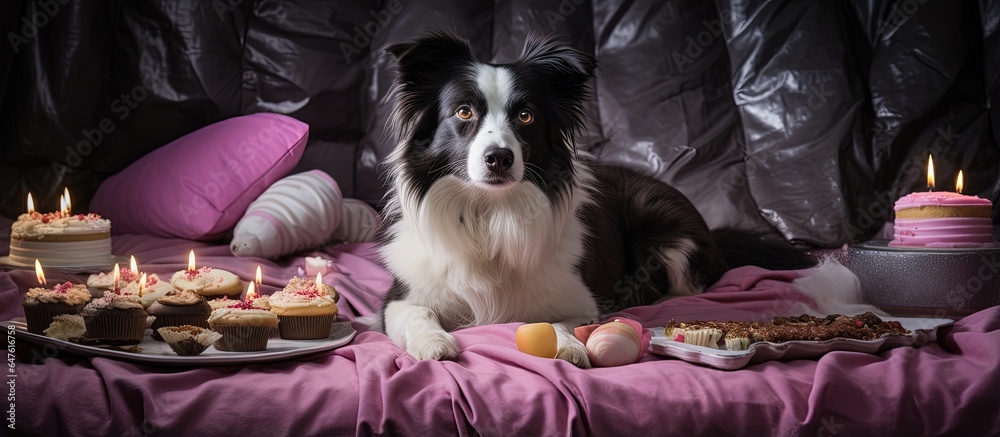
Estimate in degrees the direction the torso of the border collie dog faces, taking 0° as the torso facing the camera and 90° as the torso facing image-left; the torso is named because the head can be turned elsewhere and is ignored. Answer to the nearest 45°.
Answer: approximately 45°

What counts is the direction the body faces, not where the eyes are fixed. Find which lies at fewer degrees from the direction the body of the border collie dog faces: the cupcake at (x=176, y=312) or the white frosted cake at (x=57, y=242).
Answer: the cupcake

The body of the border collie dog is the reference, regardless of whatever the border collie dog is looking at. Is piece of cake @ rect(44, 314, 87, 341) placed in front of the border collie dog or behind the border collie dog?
in front

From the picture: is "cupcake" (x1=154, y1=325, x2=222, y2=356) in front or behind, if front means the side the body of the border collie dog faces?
in front

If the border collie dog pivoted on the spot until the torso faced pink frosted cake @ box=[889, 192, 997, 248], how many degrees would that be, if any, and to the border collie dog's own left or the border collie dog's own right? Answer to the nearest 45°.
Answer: approximately 135° to the border collie dog's own left

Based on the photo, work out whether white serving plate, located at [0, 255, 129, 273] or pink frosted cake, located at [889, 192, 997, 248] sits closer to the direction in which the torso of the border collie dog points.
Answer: the white serving plate

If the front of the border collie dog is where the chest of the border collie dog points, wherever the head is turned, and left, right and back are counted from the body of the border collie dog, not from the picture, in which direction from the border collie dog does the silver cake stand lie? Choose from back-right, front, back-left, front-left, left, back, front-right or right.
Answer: back-left

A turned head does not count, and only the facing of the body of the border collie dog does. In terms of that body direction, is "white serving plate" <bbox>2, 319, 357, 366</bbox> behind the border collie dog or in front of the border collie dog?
in front

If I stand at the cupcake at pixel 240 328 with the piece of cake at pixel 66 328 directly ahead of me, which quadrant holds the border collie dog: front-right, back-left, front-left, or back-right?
back-right
